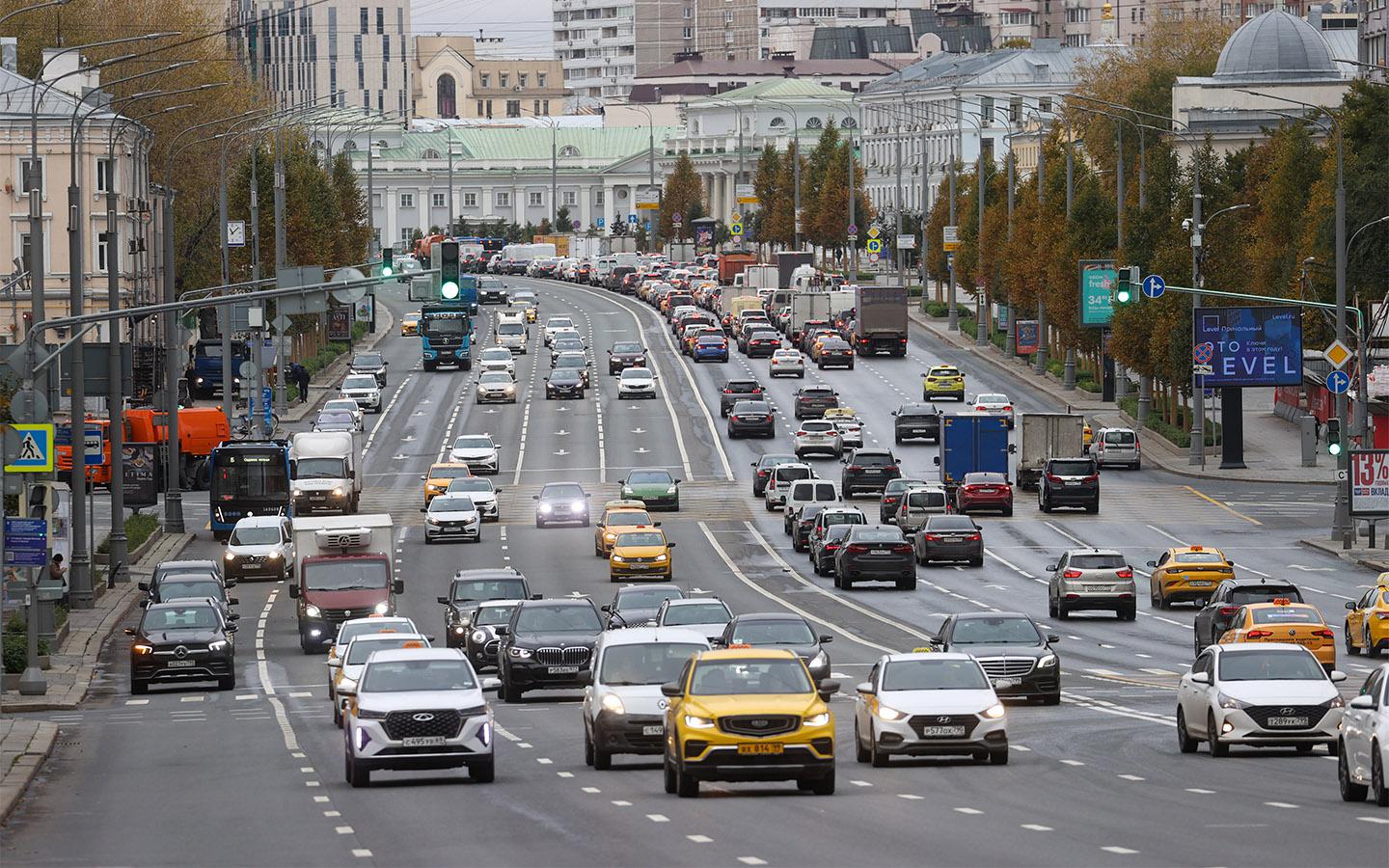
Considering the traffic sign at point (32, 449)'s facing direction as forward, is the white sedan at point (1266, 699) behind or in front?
in front

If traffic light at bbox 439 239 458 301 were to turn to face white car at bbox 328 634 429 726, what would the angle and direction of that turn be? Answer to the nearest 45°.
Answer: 0° — it already faces it

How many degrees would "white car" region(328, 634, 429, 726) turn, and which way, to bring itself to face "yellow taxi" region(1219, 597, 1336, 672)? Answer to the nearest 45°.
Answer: approximately 90° to its left

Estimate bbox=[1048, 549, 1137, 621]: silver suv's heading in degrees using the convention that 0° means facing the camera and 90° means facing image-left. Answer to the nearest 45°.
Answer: approximately 180°

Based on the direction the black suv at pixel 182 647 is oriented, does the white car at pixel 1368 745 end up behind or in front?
in front

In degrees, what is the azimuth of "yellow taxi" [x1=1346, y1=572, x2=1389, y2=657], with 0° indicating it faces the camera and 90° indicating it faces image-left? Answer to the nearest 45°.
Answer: approximately 135°

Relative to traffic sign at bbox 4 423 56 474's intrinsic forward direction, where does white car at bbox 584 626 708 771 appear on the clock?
The white car is roughly at 11 o'clock from the traffic sign.

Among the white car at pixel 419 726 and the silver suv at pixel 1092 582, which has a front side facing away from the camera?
the silver suv

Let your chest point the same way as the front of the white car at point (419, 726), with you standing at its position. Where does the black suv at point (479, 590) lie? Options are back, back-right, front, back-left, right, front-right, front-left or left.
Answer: back

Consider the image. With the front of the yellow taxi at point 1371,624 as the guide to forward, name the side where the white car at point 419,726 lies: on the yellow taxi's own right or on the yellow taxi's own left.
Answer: on the yellow taxi's own left

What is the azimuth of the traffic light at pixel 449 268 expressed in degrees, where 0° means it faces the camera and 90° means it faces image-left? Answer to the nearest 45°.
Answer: approximately 0°

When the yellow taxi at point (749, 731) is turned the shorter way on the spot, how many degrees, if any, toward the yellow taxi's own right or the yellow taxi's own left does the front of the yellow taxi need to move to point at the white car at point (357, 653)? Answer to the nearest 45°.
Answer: approximately 135° to the yellow taxi's own right

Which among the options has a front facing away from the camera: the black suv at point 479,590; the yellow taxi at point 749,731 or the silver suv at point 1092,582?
the silver suv

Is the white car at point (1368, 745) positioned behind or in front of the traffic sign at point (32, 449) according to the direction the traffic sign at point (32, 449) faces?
in front
